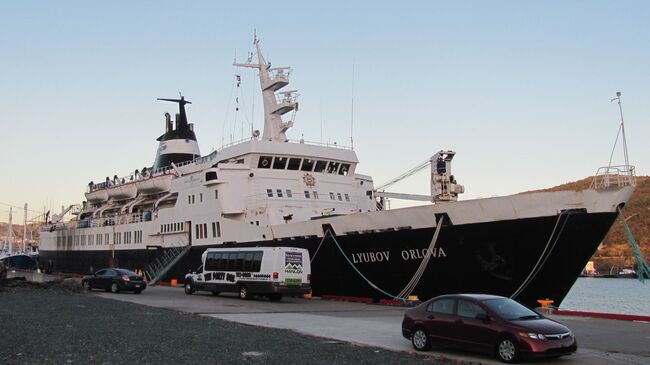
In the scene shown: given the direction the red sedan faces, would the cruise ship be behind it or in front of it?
behind

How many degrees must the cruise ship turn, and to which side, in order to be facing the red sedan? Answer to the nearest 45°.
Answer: approximately 45° to its right

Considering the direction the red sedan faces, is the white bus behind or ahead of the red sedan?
behind

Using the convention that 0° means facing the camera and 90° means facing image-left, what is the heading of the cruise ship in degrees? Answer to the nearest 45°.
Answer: approximately 315°

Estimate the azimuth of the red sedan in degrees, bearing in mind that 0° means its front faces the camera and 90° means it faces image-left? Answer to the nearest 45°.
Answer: approximately 315°

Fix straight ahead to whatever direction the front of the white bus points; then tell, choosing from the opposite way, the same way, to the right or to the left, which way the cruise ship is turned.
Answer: the opposite way

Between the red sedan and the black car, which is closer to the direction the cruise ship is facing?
the red sedan

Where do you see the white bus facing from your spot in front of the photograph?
facing away from the viewer and to the left of the viewer

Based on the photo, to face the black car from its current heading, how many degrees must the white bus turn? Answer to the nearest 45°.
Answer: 0° — it already faces it

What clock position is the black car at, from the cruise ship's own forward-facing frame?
The black car is roughly at 5 o'clock from the cruise ship.

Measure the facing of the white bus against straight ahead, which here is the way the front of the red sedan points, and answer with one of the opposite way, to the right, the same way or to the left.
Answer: the opposite way
